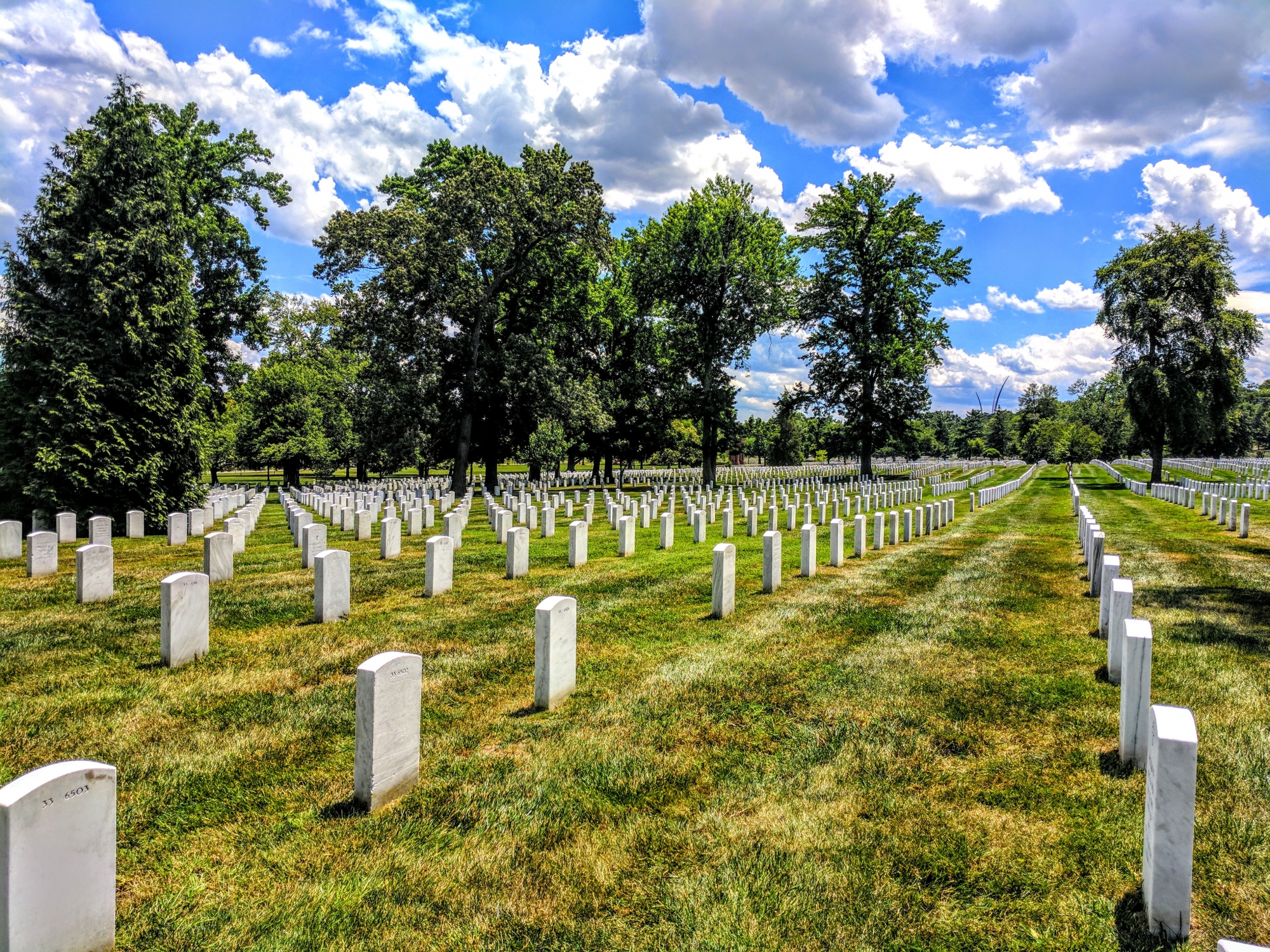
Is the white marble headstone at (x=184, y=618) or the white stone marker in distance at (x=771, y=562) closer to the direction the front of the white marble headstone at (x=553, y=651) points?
the white marble headstone

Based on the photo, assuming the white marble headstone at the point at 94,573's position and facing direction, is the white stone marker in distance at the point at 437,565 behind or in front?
behind

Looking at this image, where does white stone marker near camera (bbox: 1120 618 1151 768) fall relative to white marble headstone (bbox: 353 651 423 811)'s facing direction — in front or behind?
behind
